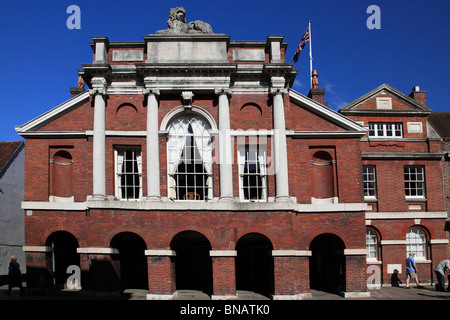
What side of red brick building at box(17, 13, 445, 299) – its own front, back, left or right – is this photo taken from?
front

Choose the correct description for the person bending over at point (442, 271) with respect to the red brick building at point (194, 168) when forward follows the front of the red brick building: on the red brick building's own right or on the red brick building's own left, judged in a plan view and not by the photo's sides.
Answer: on the red brick building's own left

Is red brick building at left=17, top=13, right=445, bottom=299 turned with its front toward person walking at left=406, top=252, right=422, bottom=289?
no
